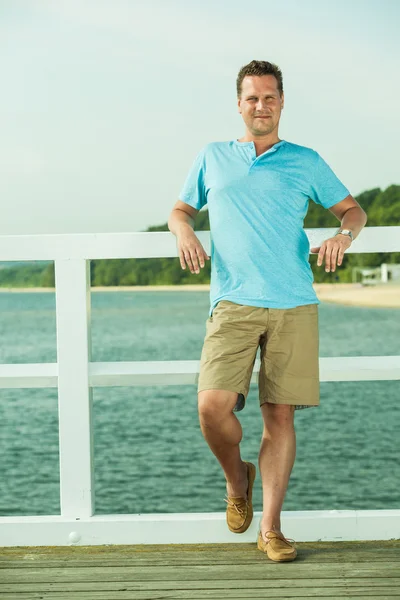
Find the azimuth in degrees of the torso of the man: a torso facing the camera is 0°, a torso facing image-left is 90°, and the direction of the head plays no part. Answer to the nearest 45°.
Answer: approximately 0°
